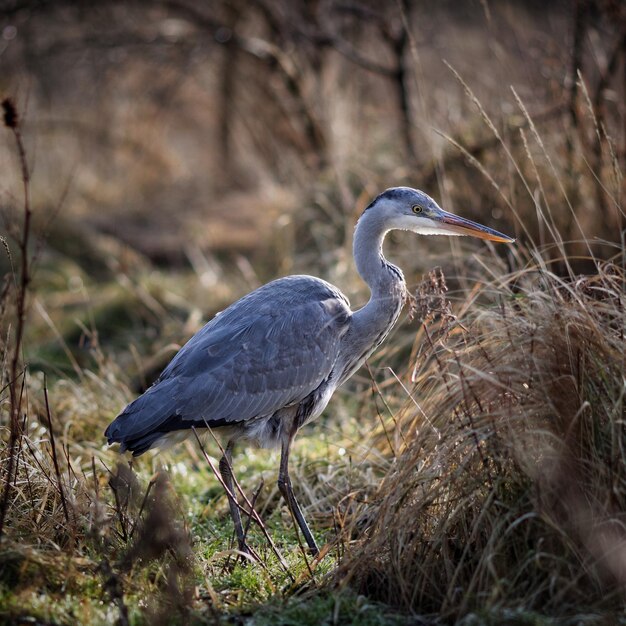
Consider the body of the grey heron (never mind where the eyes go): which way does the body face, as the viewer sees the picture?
to the viewer's right

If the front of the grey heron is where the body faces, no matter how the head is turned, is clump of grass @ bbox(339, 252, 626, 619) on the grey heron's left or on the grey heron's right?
on the grey heron's right
